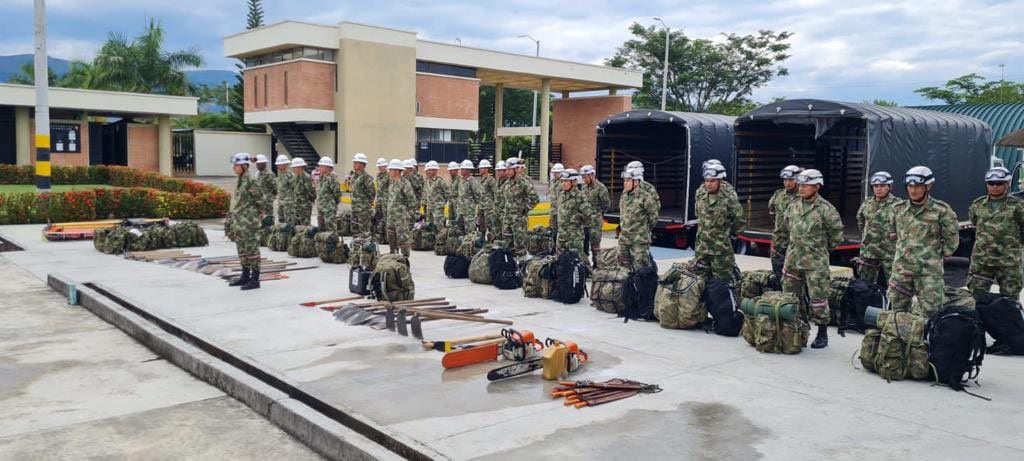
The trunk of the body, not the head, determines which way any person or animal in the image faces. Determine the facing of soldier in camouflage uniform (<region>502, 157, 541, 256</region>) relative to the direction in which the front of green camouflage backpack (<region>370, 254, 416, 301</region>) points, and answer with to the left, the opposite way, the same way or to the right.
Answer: the same way

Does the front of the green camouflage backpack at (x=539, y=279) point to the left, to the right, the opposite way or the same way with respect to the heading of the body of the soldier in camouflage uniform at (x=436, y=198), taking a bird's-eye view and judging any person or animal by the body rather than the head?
the same way

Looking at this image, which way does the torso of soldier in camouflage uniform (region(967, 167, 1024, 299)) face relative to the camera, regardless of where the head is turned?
toward the camera

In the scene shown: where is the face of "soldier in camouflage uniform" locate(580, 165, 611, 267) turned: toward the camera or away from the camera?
toward the camera

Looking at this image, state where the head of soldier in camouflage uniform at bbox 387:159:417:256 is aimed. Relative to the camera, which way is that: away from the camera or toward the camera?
toward the camera

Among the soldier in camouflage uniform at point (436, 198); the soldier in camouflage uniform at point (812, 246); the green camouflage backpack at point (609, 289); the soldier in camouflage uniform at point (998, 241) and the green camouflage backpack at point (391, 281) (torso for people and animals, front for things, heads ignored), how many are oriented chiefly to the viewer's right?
0

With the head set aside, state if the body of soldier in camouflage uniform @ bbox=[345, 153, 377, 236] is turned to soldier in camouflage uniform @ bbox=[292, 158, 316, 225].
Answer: no

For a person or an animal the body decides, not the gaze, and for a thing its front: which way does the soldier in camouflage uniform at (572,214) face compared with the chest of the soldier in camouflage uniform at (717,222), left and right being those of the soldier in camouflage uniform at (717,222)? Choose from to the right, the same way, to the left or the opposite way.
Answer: the same way

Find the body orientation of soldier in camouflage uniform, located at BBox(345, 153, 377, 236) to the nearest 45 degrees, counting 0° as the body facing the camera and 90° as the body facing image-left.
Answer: approximately 45°

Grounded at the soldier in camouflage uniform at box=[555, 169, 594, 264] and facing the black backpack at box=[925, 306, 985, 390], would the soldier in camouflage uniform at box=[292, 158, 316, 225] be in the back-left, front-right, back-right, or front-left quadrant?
back-right

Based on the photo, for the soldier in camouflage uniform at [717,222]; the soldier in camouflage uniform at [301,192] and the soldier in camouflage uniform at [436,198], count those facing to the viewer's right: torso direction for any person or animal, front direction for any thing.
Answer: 0

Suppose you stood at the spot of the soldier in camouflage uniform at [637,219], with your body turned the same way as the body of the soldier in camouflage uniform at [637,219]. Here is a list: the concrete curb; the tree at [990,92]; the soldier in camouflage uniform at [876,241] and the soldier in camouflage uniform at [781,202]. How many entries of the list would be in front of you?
1

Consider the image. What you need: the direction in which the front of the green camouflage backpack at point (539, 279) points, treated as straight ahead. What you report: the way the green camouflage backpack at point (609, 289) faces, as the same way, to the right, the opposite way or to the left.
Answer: the same way

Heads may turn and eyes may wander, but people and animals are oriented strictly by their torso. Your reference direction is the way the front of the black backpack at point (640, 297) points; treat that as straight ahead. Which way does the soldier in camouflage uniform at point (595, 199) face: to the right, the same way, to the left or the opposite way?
the same way

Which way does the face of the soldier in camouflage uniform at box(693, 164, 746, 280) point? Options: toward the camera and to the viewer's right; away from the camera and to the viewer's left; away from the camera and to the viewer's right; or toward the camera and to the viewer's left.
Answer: toward the camera and to the viewer's left

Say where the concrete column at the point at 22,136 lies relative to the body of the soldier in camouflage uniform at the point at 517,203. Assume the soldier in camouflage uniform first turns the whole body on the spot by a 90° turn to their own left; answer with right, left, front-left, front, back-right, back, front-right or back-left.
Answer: back

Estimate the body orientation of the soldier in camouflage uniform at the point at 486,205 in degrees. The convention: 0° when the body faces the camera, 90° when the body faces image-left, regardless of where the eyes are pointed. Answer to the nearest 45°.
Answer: approximately 45°

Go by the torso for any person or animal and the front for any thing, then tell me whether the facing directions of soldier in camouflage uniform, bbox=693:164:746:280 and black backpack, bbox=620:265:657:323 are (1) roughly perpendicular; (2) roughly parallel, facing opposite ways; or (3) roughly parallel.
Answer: roughly parallel

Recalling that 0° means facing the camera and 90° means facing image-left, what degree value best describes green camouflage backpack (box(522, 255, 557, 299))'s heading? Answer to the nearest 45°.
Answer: approximately 45°

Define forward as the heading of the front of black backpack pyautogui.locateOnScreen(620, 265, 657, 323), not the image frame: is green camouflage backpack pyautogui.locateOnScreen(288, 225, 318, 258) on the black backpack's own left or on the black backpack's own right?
on the black backpack's own right
